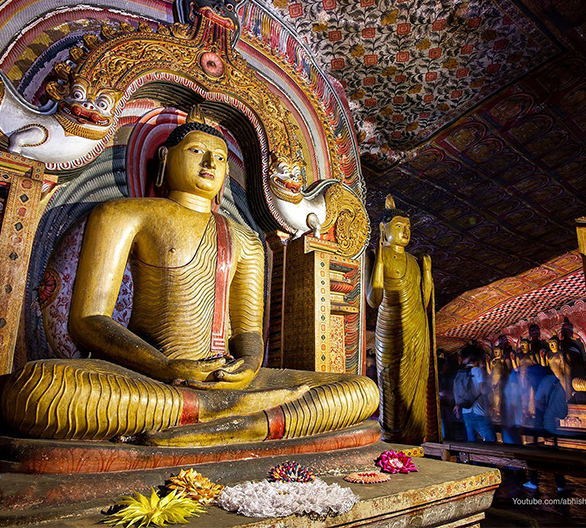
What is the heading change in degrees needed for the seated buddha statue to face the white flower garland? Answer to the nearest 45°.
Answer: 0° — it already faces it

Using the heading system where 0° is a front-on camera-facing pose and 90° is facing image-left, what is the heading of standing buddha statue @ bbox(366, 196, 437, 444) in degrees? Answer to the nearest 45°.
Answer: approximately 315°

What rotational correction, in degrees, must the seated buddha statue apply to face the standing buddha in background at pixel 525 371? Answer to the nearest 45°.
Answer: approximately 90° to its left

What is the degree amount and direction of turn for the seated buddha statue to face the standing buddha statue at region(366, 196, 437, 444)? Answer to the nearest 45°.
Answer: approximately 90° to its left

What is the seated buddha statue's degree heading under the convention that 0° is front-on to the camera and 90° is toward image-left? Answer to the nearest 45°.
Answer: approximately 315°

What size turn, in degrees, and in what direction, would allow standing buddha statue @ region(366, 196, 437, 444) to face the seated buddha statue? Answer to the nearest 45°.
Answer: approximately 90° to its right

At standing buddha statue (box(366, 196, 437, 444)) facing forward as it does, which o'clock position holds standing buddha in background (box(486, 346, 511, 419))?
The standing buddha in background is roughly at 8 o'clock from the standing buddha statue.

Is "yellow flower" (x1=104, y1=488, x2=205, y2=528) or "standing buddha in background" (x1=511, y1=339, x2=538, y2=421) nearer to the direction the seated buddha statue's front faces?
the yellow flower

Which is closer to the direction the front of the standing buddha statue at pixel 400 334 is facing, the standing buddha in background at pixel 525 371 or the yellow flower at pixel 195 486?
the yellow flower
